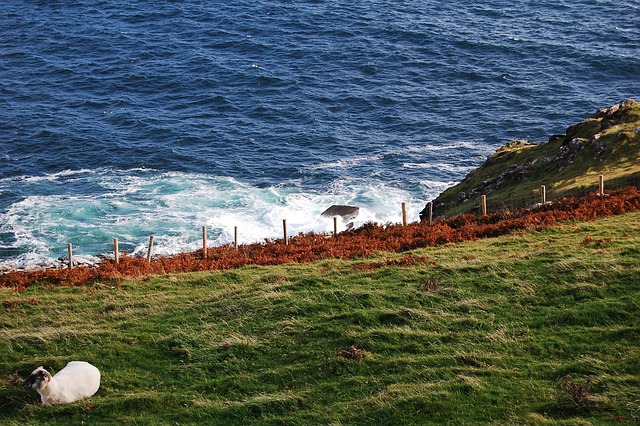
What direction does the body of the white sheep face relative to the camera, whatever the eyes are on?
to the viewer's left

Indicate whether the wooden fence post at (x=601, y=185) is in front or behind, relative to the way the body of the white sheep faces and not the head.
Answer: behind
